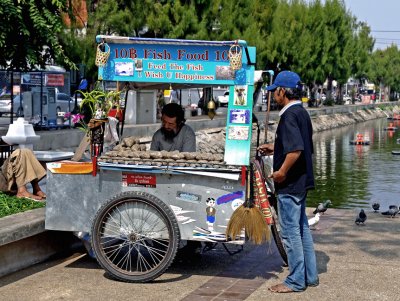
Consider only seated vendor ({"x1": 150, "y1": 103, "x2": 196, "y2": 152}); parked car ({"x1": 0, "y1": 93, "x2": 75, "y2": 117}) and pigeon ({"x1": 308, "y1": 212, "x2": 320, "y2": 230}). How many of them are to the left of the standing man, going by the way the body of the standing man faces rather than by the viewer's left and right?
0

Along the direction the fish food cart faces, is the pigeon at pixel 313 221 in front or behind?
behind

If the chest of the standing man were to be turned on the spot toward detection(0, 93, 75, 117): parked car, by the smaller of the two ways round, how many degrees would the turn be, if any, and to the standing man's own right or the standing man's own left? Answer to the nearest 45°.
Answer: approximately 45° to the standing man's own right

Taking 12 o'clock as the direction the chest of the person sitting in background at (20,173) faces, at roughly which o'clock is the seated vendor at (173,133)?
The seated vendor is roughly at 11 o'clock from the person sitting in background.

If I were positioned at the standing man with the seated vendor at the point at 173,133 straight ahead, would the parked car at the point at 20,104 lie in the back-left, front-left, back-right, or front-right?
front-right

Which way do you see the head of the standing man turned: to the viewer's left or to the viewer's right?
to the viewer's left

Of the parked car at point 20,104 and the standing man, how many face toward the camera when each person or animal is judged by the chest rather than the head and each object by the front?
0

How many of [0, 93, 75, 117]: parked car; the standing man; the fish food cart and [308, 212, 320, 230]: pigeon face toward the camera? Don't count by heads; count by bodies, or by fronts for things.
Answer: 1

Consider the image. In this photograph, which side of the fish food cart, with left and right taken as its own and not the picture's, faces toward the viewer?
front
